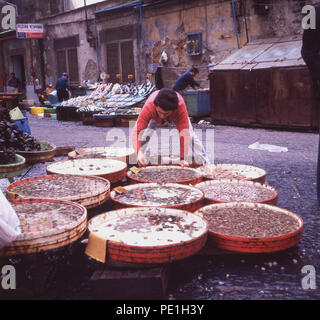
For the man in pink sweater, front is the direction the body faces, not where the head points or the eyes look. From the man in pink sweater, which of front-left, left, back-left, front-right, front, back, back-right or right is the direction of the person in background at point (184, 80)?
back

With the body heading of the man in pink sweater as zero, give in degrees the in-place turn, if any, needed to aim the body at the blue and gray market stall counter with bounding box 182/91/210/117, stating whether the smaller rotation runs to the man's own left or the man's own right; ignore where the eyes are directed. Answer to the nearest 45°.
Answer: approximately 180°

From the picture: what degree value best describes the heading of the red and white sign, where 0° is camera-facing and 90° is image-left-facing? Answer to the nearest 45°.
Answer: approximately 0°

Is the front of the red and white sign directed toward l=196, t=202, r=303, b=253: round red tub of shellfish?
yes
